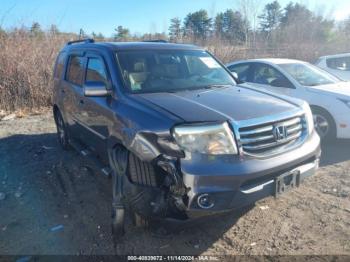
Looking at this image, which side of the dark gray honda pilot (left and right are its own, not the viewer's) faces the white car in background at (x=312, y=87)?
left

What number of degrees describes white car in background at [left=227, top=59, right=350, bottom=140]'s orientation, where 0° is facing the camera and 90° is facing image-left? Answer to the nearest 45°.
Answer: approximately 315°

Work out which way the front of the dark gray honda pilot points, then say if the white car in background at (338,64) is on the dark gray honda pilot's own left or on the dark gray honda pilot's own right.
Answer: on the dark gray honda pilot's own left

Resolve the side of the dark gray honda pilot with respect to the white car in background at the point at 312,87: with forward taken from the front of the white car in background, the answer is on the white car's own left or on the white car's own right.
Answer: on the white car's own right
